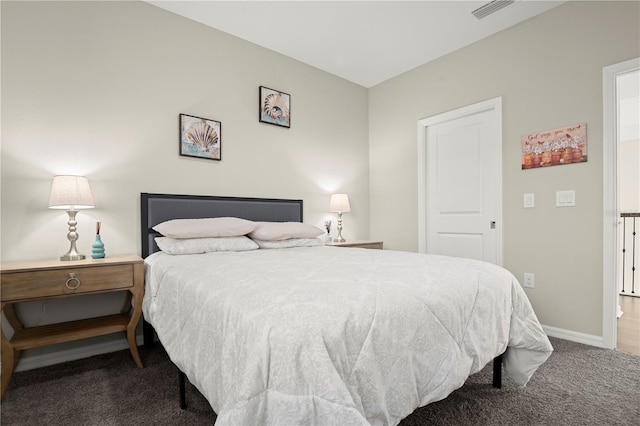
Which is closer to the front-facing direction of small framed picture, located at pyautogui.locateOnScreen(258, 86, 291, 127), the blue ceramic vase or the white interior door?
the white interior door

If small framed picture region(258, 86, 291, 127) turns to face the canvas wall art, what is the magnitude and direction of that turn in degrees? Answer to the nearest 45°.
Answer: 0° — it already faces it

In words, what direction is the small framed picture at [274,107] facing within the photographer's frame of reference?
facing the viewer and to the right of the viewer

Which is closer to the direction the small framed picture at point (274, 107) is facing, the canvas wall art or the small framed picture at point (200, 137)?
the canvas wall art

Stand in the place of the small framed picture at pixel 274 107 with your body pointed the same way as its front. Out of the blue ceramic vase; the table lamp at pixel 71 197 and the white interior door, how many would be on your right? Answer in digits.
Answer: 2

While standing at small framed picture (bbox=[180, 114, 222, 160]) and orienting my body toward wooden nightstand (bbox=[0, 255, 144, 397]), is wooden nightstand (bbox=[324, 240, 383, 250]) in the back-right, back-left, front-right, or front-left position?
back-left

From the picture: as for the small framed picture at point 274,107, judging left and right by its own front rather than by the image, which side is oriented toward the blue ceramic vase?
right

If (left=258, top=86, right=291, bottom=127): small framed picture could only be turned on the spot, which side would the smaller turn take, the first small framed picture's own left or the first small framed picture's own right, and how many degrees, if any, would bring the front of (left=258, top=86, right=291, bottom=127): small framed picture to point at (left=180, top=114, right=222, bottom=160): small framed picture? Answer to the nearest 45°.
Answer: approximately 90° to the first small framed picture's own right

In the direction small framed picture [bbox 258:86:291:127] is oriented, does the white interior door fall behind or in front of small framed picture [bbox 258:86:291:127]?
in front

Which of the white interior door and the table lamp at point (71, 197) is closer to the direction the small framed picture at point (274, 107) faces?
the white interior door

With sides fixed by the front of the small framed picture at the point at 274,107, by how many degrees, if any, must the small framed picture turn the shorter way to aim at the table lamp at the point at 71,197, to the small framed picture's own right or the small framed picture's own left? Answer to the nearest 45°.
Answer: approximately 90° to the small framed picture's own right
